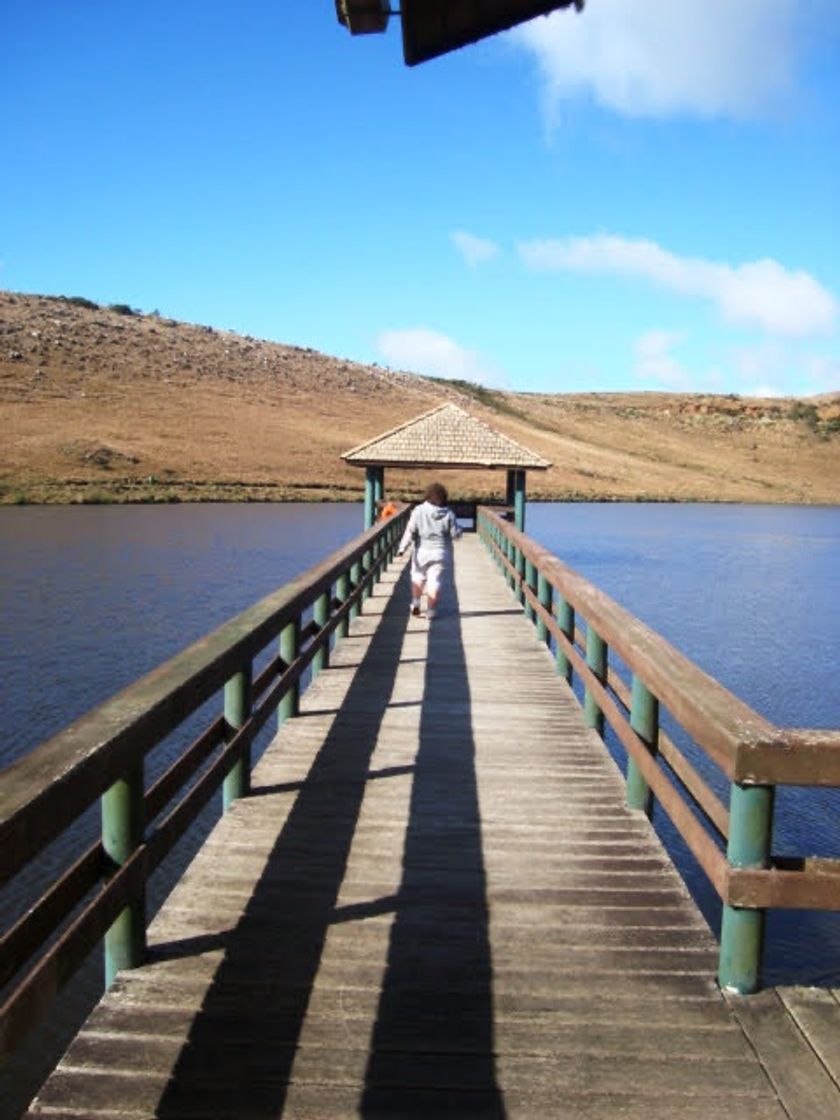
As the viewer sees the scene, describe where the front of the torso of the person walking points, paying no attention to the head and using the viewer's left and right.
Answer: facing away from the viewer

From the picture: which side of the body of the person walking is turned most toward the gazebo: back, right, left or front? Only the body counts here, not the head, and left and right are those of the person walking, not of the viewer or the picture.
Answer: front
